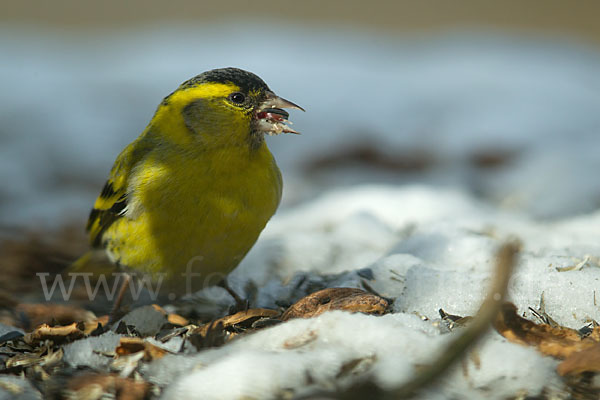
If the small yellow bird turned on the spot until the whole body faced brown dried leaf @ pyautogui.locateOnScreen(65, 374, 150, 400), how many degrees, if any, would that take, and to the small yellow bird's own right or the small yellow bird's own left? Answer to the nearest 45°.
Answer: approximately 45° to the small yellow bird's own right

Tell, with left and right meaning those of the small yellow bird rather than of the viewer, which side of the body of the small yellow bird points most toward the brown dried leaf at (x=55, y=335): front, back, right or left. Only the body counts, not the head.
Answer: right

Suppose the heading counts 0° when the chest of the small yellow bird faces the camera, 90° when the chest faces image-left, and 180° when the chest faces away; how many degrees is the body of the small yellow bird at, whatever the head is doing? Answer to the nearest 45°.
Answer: approximately 315°

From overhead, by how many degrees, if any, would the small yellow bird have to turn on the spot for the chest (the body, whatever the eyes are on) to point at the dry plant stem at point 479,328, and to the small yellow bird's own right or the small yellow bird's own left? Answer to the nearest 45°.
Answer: approximately 45° to the small yellow bird's own right

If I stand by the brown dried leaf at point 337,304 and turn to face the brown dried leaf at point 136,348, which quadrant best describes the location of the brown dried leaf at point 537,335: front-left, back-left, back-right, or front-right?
back-left

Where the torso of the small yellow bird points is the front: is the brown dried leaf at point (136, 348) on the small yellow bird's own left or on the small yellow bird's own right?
on the small yellow bird's own right

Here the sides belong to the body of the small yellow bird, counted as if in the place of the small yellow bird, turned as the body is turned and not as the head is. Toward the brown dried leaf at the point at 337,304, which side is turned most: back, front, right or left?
front

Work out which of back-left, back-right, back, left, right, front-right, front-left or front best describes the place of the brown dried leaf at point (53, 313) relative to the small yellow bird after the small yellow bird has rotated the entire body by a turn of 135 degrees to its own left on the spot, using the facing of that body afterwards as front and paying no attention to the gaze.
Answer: left

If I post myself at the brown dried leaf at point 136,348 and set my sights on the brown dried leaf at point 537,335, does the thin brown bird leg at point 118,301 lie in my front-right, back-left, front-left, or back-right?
back-left

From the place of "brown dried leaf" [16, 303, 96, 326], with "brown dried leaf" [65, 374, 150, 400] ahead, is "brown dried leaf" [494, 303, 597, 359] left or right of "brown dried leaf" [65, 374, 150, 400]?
left

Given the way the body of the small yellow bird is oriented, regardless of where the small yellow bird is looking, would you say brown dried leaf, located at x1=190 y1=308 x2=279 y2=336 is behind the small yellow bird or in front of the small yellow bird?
in front
